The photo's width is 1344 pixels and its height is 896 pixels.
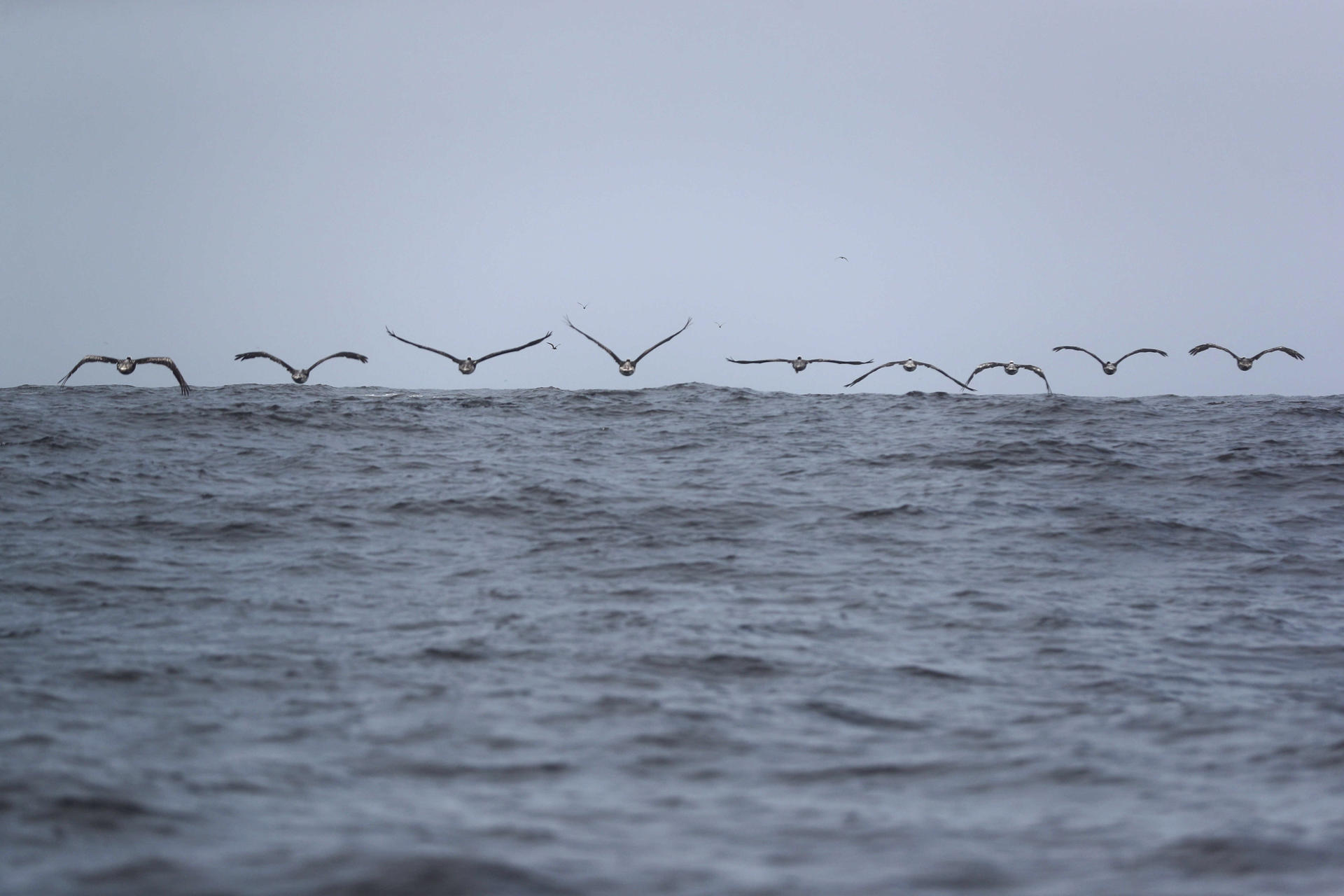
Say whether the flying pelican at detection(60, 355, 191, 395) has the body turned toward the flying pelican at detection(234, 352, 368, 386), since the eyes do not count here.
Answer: no

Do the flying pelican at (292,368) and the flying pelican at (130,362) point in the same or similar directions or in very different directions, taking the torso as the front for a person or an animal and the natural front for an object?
same or similar directions

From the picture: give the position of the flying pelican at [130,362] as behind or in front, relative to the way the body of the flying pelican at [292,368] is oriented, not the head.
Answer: in front

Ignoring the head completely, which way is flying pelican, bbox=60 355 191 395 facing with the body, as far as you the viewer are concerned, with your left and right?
facing the viewer

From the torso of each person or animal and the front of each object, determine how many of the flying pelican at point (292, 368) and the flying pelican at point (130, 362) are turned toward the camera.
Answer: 2

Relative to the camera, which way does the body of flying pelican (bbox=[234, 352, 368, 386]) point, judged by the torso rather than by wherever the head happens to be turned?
toward the camera
